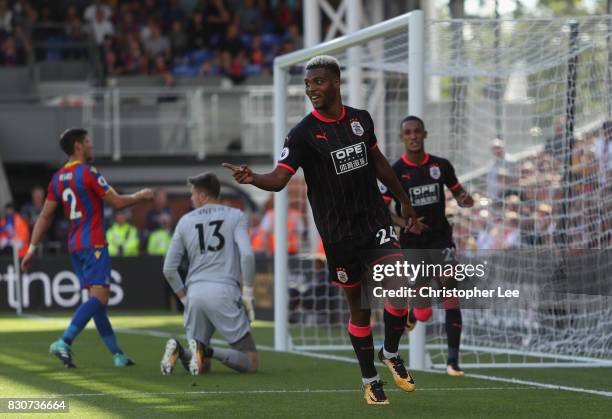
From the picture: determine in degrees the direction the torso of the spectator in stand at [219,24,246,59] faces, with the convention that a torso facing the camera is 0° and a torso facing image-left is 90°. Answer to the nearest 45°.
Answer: approximately 0°

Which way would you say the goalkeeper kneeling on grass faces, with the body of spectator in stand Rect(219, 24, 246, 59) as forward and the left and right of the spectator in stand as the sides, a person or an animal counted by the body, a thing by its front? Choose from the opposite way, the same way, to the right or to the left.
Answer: the opposite way

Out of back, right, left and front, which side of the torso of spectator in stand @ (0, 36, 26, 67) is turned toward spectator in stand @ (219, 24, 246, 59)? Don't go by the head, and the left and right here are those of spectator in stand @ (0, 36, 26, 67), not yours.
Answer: left

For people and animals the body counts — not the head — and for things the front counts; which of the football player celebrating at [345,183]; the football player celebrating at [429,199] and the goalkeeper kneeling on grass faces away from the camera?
the goalkeeper kneeling on grass

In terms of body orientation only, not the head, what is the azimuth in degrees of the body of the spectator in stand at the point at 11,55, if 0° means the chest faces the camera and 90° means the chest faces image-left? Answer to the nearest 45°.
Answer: approximately 0°

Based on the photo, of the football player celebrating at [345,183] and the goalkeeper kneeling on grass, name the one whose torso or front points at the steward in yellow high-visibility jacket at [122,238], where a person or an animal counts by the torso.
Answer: the goalkeeper kneeling on grass

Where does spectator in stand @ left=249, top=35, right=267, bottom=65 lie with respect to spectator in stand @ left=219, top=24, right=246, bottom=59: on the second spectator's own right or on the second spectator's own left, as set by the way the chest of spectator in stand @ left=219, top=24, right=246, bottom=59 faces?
on the second spectator's own left

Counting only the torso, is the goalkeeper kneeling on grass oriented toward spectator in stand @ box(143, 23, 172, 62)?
yes

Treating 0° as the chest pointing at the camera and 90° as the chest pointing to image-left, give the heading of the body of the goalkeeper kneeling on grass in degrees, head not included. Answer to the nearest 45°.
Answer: approximately 180°
